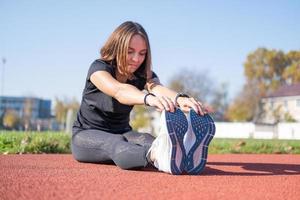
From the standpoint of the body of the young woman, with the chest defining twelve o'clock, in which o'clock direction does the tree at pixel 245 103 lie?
The tree is roughly at 8 o'clock from the young woman.

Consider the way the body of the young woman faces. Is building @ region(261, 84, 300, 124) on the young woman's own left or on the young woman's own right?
on the young woman's own left

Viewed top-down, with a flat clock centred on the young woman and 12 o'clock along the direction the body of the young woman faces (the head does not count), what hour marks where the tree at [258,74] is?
The tree is roughly at 8 o'clock from the young woman.

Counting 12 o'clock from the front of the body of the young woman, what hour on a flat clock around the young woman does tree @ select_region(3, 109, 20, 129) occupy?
The tree is roughly at 7 o'clock from the young woman.

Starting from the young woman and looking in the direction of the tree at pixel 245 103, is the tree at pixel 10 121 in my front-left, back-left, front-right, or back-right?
front-left

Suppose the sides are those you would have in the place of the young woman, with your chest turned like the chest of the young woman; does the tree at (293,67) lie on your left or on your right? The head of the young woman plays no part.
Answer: on your left

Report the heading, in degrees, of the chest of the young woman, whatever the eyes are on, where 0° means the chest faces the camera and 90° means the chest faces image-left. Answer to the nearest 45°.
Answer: approximately 315°

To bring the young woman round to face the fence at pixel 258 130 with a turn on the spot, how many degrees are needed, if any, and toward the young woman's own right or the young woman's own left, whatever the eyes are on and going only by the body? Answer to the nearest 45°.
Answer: approximately 135° to the young woman's own left
